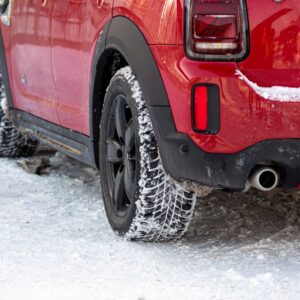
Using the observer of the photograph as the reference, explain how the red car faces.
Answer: facing away from the viewer and to the left of the viewer
